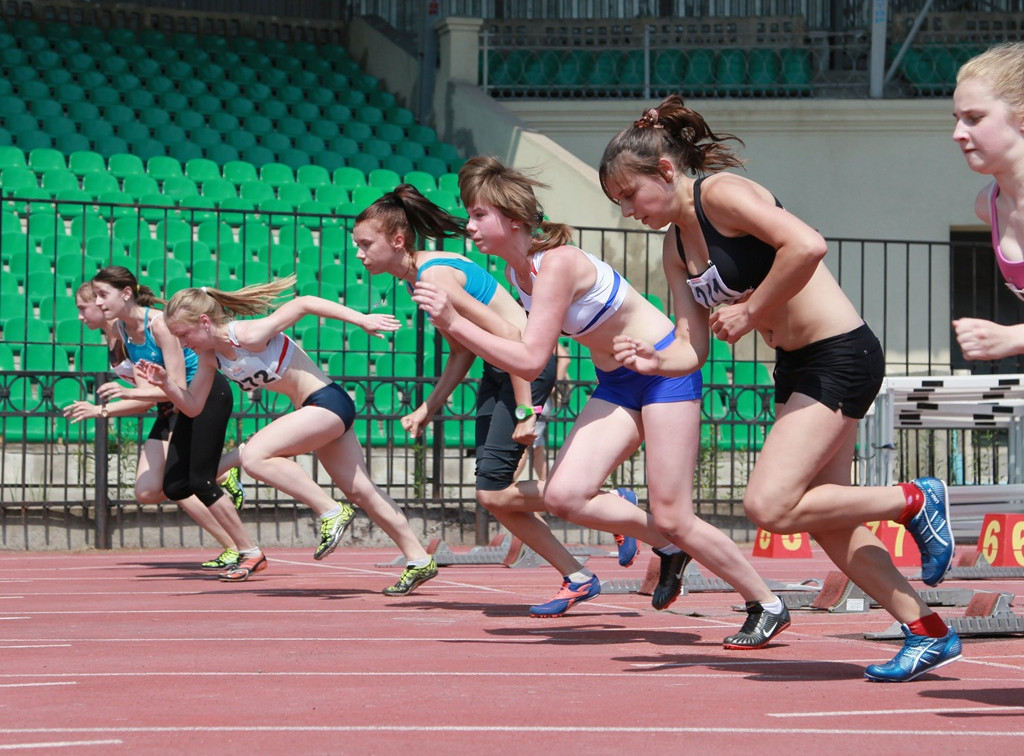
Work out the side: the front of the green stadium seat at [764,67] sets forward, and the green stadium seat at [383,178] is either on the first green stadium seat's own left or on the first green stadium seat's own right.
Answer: on the first green stadium seat's own right

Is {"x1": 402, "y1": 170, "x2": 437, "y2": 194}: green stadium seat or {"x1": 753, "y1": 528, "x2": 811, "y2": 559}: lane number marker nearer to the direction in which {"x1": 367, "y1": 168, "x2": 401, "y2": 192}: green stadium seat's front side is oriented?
the lane number marker

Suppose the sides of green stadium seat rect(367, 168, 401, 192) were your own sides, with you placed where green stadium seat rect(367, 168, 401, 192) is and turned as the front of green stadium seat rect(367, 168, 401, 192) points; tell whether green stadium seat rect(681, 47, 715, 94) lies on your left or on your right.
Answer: on your left

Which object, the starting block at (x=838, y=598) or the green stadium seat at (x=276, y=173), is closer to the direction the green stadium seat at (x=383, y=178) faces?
the starting block

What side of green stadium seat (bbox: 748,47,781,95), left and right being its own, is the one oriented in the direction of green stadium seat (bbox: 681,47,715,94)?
right

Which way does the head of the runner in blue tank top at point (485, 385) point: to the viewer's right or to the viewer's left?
to the viewer's left

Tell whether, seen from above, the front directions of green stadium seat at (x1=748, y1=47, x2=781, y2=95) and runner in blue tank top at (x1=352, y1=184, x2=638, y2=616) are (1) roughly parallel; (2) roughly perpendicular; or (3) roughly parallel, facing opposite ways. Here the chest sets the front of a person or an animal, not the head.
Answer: roughly perpendicular
